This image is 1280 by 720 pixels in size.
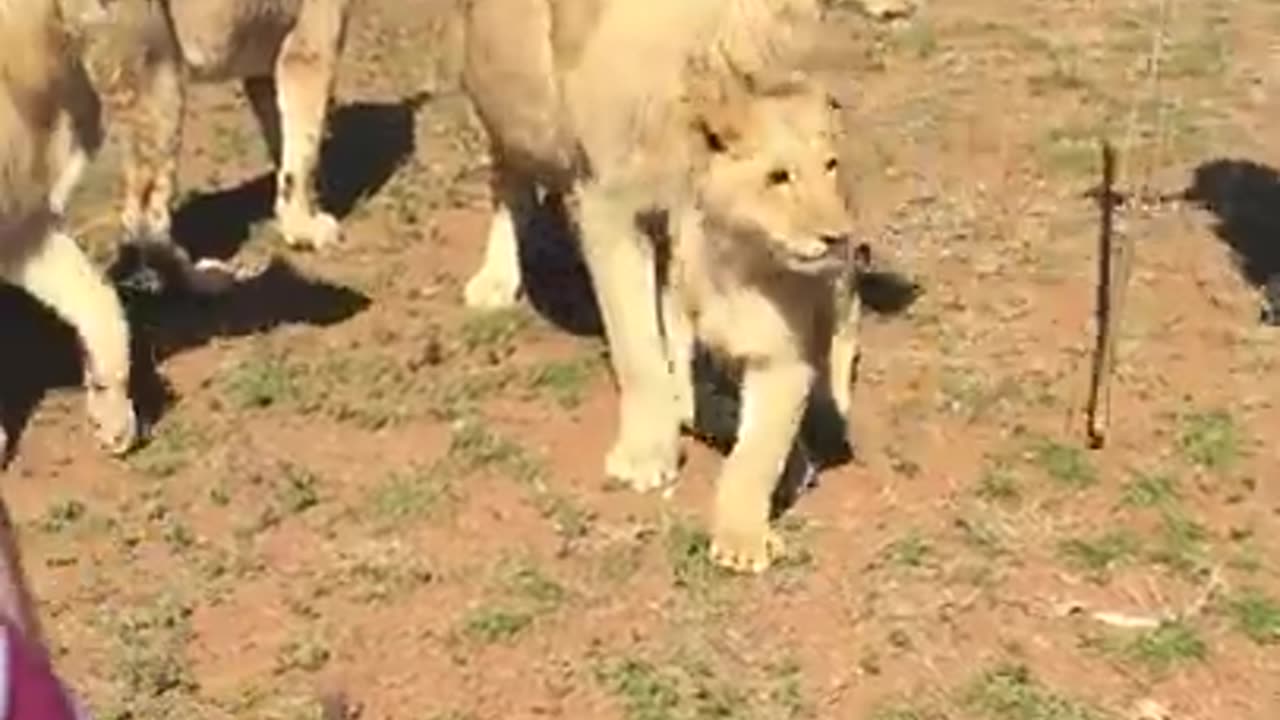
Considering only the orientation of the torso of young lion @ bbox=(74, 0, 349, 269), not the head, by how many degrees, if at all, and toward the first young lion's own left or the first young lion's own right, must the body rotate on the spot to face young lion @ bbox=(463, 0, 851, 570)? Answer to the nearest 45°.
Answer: approximately 45° to the first young lion's own right

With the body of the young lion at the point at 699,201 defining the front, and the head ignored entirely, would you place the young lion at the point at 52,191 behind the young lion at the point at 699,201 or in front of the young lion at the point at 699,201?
behind

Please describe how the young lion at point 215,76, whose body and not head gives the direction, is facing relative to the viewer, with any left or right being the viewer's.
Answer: facing to the right of the viewer

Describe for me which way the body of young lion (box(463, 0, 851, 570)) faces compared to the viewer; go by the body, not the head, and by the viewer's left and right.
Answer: facing the viewer and to the right of the viewer

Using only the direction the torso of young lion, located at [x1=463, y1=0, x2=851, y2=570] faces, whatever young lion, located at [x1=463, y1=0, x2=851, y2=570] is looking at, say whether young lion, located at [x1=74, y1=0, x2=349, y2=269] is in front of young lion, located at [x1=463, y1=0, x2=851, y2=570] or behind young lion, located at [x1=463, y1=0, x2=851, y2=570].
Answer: behind
